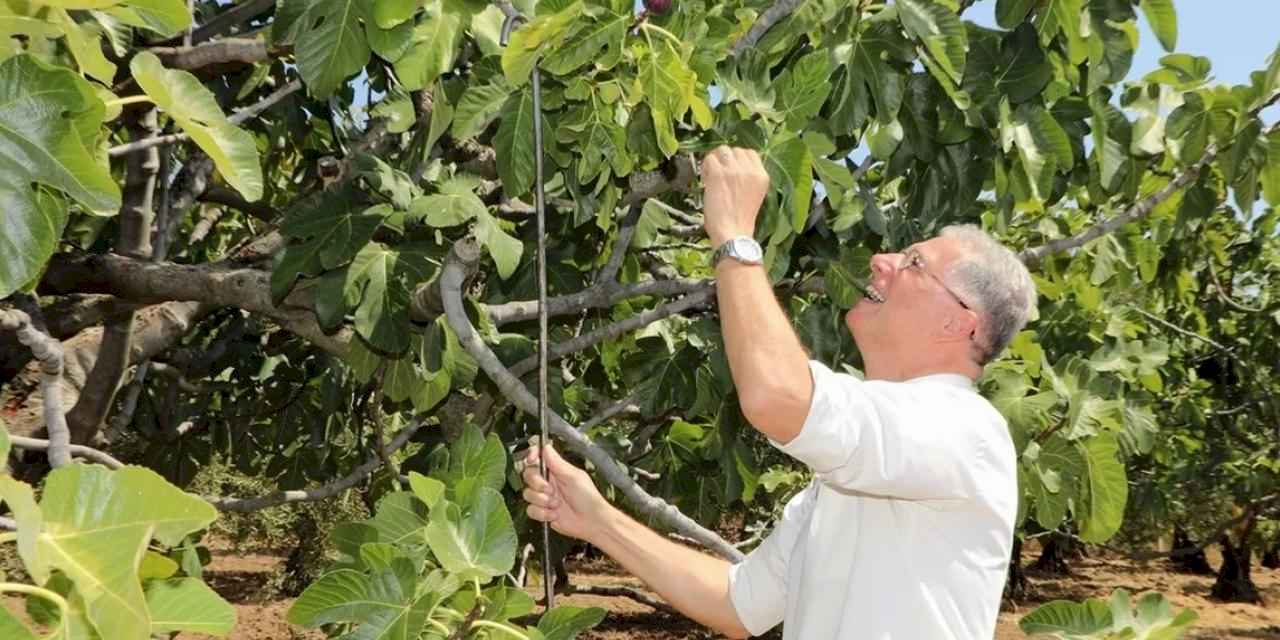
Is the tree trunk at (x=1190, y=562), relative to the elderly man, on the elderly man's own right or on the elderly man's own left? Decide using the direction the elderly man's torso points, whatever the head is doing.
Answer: on the elderly man's own right

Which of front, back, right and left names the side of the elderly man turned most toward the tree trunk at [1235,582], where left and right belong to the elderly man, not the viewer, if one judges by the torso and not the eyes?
right

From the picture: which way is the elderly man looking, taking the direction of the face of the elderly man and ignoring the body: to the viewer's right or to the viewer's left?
to the viewer's left

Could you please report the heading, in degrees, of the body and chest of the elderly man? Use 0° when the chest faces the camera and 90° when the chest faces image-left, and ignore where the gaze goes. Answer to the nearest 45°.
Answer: approximately 90°

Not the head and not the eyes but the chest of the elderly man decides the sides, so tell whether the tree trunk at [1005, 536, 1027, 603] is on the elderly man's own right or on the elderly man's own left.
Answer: on the elderly man's own right

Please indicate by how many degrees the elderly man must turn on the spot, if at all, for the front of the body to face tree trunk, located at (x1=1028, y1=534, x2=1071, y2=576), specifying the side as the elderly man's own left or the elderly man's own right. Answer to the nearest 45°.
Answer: approximately 90° to the elderly man's own right

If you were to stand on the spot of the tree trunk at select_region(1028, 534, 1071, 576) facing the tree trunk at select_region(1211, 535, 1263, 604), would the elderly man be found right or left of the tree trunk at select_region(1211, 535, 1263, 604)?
right

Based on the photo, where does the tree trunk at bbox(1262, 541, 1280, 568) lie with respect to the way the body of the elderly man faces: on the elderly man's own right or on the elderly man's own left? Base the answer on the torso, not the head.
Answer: on the elderly man's own right
